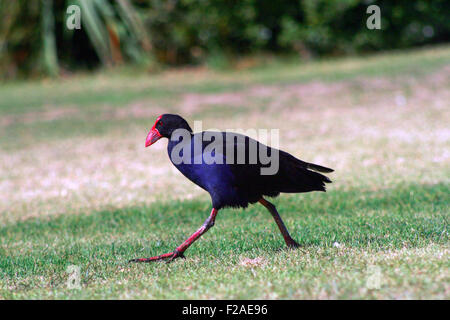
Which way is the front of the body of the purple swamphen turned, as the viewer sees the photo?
to the viewer's left
